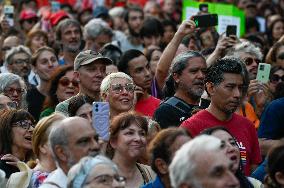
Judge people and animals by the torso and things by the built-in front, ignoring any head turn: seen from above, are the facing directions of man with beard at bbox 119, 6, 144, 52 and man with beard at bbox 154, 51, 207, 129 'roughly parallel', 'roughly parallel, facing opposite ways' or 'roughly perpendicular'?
roughly parallel

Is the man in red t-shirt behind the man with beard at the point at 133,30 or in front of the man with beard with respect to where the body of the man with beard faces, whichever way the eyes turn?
in front

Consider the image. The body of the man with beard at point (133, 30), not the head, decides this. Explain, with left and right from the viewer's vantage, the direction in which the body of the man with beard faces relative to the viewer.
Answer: facing the viewer and to the right of the viewer

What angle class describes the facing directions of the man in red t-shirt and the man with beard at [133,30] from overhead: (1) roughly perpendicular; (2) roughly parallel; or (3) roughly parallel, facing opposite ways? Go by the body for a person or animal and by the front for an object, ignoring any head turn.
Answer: roughly parallel

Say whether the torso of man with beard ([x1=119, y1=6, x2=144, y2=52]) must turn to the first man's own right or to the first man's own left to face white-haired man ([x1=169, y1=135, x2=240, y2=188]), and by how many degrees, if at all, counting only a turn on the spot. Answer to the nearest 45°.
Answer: approximately 45° to the first man's own right

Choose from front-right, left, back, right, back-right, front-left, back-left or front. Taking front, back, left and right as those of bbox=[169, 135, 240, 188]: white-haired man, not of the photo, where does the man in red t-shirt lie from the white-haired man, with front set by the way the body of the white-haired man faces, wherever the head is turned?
back-left
